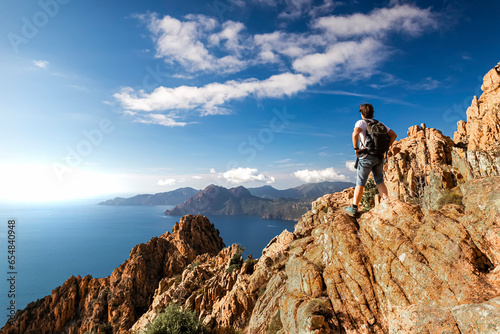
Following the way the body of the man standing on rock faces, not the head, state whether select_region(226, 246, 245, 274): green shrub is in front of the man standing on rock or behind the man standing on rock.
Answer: in front

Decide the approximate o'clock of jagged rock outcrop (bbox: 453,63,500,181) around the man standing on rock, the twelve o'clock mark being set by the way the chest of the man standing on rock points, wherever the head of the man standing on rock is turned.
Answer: The jagged rock outcrop is roughly at 2 o'clock from the man standing on rock.

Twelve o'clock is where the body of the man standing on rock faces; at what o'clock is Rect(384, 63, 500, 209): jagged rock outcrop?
The jagged rock outcrop is roughly at 2 o'clock from the man standing on rock.

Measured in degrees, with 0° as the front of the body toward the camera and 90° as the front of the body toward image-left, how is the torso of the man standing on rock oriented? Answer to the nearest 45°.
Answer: approximately 135°

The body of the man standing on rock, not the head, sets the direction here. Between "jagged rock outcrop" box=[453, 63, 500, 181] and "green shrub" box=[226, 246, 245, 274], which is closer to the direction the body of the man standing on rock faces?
the green shrub

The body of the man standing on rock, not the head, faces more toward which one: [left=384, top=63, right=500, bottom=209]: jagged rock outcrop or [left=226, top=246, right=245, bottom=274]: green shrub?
the green shrub
